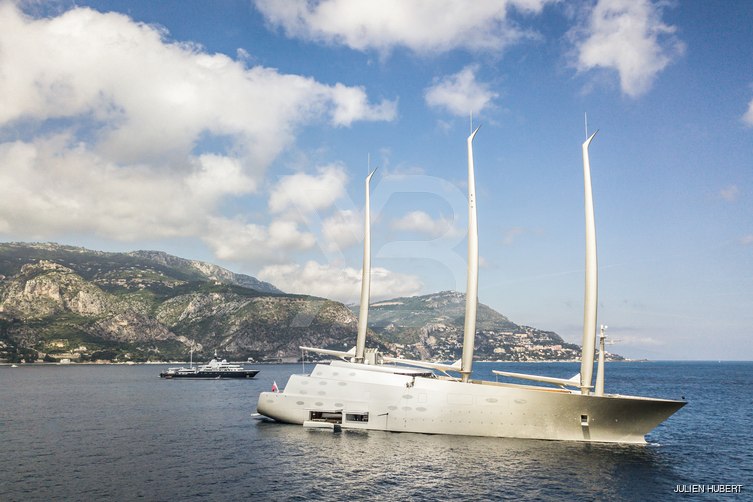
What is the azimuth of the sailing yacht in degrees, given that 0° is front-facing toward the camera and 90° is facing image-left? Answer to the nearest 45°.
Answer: approximately 315°
